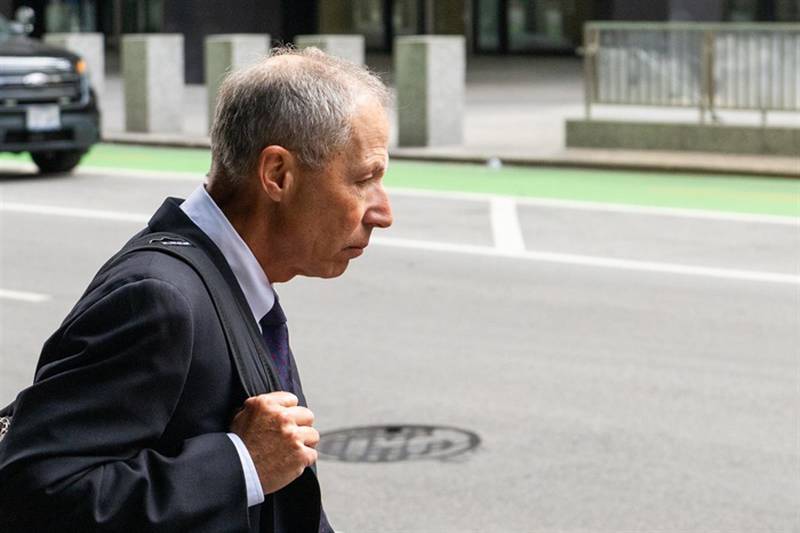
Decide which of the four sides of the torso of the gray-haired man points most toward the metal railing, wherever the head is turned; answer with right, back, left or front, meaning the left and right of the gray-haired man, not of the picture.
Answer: left

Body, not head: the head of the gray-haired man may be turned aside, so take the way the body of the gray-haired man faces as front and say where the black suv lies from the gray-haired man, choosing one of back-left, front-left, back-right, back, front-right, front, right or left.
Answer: left

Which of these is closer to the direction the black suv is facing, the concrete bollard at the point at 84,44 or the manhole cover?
the manhole cover

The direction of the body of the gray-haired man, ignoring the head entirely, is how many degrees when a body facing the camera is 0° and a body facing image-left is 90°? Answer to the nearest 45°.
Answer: approximately 270°

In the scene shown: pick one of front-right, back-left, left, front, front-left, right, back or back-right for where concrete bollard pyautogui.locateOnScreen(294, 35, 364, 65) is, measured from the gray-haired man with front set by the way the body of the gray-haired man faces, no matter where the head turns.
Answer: left

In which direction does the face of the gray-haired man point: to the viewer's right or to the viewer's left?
to the viewer's right

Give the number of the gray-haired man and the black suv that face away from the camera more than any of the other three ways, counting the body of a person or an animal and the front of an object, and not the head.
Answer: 0

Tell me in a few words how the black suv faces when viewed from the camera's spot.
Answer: facing the viewer and to the right of the viewer

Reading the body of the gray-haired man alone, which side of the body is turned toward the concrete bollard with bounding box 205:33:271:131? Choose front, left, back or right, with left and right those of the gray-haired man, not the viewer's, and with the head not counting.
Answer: left
